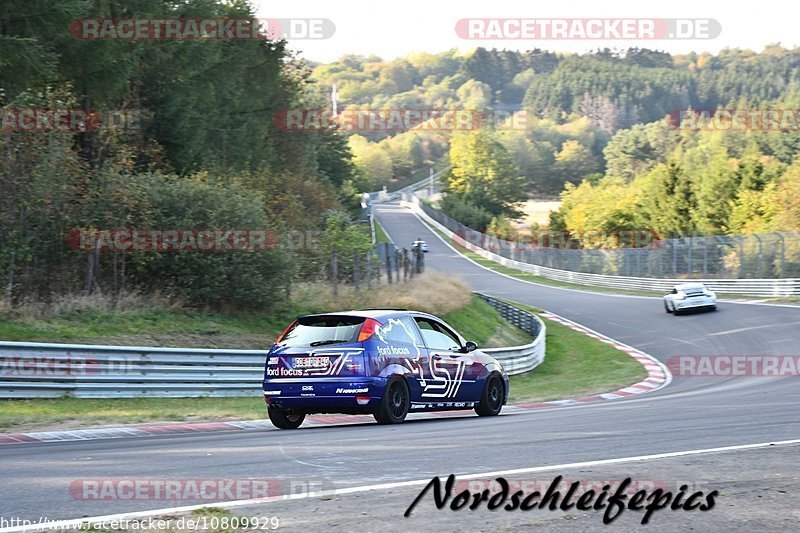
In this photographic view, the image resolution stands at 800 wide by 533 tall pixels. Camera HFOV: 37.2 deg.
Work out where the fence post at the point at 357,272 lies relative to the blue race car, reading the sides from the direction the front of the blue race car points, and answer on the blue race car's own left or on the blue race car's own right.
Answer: on the blue race car's own left

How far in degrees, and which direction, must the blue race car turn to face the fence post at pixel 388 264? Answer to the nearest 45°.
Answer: approximately 45° to its left

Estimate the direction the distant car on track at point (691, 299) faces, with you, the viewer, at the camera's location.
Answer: facing away from the viewer and to the left of the viewer

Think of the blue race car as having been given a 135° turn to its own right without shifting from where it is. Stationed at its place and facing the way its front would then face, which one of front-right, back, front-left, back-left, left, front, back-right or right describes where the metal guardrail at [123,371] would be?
back-right

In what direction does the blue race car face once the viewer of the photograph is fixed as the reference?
facing away from the viewer and to the right of the viewer

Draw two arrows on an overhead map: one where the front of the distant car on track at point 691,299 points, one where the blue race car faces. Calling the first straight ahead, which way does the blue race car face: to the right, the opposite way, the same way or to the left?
to the right

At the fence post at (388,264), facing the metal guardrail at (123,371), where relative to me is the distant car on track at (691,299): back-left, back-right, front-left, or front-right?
back-left

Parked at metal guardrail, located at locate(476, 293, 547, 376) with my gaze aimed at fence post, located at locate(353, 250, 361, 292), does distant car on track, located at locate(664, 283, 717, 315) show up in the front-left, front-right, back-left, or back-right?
front-right
